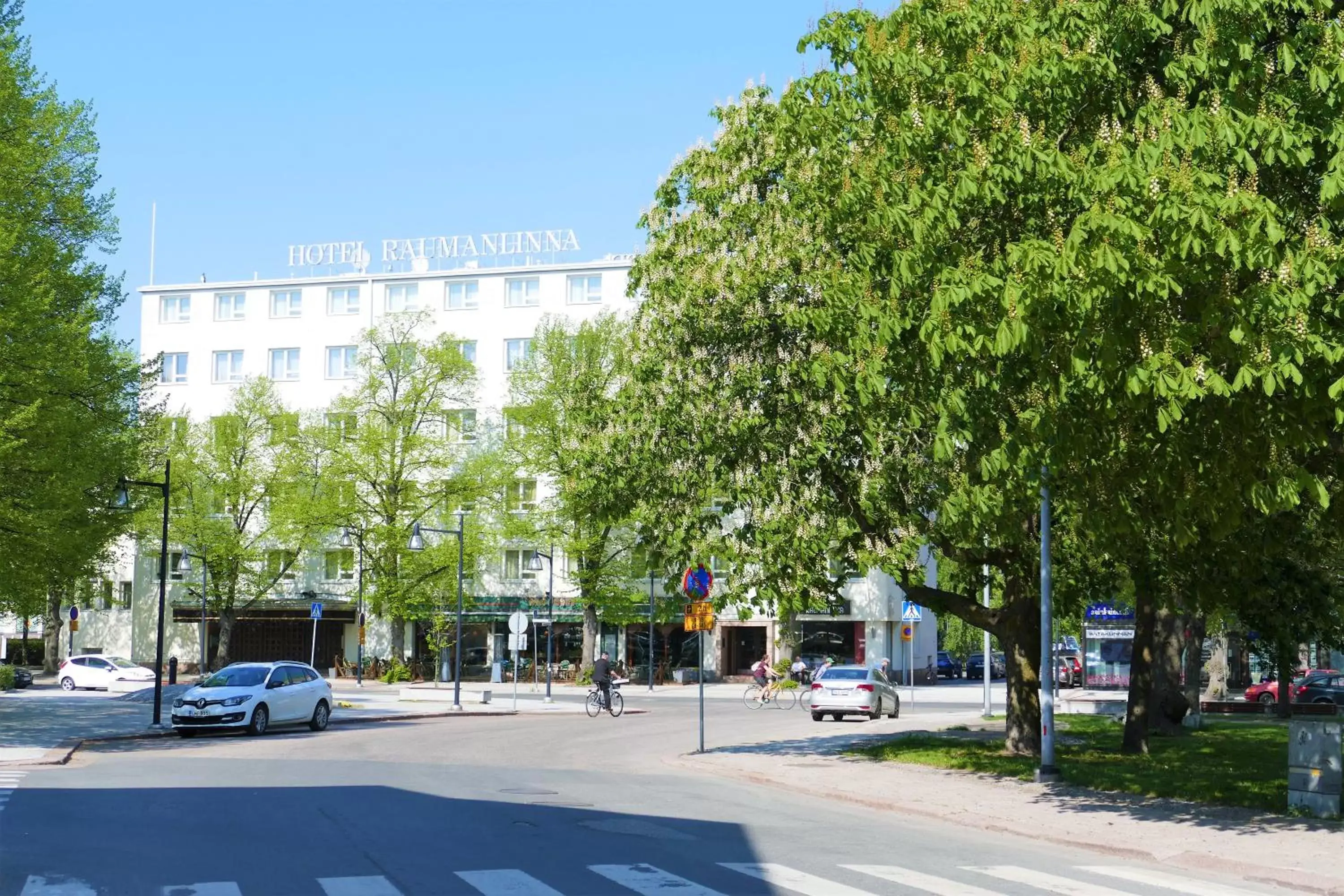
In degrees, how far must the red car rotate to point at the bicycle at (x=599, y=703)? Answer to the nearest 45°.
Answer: approximately 45° to its left

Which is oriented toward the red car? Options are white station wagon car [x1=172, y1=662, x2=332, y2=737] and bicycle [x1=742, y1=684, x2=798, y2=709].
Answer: the bicycle

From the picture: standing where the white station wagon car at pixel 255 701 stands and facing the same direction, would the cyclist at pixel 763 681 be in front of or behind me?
behind

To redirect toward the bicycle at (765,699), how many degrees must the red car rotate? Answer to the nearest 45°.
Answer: approximately 45° to its left

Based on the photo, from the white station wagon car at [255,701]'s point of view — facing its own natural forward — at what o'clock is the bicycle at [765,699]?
The bicycle is roughly at 6 o'clock from the white station wagon car.

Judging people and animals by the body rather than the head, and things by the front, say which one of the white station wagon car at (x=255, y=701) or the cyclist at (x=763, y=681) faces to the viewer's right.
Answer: the cyclist

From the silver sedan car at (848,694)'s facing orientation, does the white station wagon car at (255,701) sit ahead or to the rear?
to the rear

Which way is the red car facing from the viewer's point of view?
to the viewer's left

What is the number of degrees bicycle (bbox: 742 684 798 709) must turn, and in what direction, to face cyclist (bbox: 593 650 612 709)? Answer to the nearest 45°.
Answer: approximately 135° to its right

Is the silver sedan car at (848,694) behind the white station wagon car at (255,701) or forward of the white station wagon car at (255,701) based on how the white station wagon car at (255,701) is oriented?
behind

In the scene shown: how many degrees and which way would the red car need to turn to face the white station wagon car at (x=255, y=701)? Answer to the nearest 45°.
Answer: approximately 45° to its left

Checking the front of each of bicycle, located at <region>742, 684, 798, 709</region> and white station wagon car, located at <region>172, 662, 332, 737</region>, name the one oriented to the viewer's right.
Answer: the bicycle

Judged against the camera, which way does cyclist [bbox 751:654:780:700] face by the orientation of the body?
to the viewer's right

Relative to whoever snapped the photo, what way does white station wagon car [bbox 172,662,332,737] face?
facing the viewer and to the left of the viewer

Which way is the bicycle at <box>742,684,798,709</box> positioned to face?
to the viewer's right

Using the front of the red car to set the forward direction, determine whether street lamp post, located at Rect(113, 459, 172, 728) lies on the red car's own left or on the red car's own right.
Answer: on the red car's own left

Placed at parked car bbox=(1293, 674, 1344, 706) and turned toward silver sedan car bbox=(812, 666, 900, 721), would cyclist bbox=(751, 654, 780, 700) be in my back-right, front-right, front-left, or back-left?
front-right
